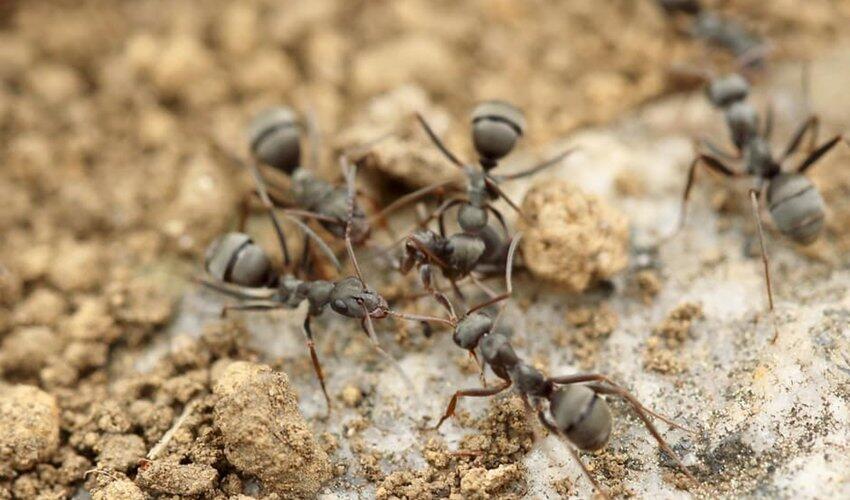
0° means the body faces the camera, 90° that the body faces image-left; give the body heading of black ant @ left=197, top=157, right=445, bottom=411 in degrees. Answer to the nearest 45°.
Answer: approximately 315°

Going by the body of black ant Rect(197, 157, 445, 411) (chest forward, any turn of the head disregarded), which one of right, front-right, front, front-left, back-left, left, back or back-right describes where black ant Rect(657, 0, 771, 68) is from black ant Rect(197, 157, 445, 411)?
front-left

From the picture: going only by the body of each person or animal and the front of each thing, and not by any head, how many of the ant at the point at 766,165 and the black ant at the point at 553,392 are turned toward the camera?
0

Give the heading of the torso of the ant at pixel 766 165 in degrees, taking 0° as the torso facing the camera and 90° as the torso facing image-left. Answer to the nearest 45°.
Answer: approximately 135°

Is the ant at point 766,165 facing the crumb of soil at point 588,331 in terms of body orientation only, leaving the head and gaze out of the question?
no

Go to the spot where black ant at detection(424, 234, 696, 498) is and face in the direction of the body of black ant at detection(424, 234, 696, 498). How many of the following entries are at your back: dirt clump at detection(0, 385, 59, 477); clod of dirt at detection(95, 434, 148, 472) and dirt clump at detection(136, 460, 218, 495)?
0

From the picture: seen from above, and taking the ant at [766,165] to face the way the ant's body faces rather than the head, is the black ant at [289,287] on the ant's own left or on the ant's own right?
on the ant's own left

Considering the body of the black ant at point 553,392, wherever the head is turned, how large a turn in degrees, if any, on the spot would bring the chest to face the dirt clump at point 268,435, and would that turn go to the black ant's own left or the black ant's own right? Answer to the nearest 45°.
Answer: approximately 45° to the black ant's own left

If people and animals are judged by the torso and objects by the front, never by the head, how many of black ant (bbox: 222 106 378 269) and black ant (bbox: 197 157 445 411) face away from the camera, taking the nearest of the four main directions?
0

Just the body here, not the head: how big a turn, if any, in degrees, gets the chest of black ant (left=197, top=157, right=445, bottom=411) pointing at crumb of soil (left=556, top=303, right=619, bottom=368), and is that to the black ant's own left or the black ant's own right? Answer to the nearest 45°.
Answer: approximately 45° to the black ant's own left

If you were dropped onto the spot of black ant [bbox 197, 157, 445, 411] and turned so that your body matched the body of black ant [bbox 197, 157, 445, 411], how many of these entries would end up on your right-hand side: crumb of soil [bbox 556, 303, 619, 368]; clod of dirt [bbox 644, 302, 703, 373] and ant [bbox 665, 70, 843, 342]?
0

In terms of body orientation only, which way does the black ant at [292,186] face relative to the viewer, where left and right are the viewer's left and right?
facing the viewer and to the right of the viewer

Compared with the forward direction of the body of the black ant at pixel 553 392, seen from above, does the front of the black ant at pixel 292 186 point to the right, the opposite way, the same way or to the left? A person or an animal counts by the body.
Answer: the opposite way

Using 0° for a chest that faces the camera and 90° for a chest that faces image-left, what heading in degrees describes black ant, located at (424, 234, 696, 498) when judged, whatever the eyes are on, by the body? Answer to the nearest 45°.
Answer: approximately 135°

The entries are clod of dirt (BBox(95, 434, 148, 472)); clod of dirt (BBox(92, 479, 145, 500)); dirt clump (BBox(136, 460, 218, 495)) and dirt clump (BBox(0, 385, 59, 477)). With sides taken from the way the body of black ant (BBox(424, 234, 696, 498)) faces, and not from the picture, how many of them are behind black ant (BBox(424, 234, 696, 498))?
0

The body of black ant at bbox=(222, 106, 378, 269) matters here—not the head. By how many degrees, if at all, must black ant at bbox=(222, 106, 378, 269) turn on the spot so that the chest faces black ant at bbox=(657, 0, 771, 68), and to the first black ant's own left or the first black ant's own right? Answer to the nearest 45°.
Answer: approximately 45° to the first black ant's own left
